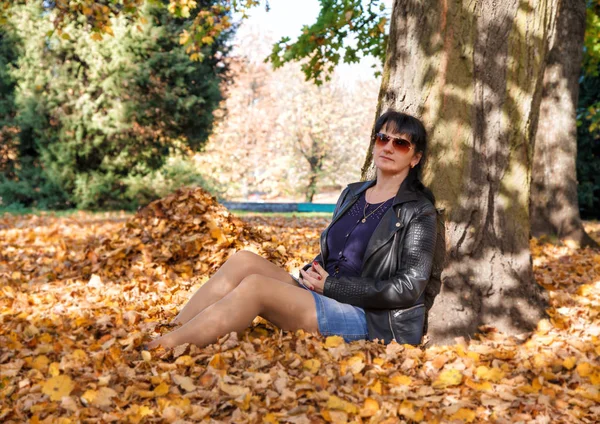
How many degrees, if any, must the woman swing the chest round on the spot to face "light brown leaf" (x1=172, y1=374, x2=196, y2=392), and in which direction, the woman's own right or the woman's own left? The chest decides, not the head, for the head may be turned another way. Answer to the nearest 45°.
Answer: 0° — they already face it

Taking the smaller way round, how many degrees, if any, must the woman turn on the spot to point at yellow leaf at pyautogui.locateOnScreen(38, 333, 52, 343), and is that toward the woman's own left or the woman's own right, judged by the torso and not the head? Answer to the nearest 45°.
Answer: approximately 45° to the woman's own right

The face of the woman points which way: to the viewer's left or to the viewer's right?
to the viewer's left

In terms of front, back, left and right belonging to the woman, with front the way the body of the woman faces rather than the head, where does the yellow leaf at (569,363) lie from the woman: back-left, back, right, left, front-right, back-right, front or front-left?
back-left

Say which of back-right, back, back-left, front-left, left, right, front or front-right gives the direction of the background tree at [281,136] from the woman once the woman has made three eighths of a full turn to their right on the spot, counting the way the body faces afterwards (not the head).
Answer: front

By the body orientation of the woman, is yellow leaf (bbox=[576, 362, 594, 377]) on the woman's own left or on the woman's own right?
on the woman's own left

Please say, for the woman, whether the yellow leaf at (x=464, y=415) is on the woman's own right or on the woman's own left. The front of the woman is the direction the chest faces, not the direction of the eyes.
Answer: on the woman's own left

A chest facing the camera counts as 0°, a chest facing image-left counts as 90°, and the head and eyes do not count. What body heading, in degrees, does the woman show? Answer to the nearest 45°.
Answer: approximately 45°

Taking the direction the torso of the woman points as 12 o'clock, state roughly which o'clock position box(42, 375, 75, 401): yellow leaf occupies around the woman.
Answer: The yellow leaf is roughly at 1 o'clock from the woman.

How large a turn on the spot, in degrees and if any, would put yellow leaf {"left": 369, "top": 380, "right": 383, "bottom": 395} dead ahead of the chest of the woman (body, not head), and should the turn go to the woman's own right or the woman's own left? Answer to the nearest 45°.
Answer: approximately 45° to the woman's own left

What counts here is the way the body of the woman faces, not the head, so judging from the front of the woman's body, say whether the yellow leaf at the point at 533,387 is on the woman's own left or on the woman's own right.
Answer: on the woman's own left
